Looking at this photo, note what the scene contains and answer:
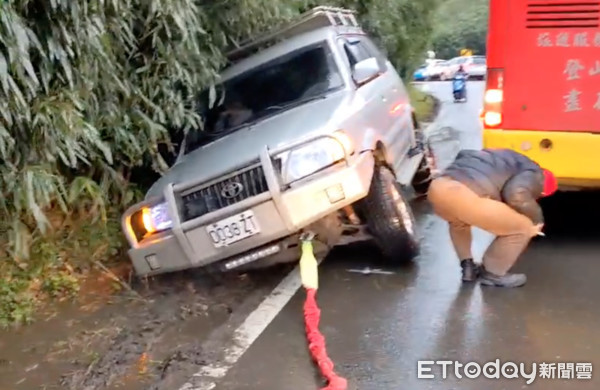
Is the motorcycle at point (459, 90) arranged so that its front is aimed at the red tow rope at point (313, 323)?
yes

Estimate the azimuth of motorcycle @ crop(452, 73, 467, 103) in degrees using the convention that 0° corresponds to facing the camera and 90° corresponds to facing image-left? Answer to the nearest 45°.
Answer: approximately 0°

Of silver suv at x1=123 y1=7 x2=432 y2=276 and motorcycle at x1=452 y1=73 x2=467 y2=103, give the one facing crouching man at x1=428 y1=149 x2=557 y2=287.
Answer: the motorcycle

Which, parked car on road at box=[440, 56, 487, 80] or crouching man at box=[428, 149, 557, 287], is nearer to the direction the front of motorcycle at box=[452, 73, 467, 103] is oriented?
the crouching man

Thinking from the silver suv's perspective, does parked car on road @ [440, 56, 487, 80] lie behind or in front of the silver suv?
behind

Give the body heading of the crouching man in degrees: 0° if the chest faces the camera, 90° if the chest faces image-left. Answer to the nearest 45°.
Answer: approximately 270°

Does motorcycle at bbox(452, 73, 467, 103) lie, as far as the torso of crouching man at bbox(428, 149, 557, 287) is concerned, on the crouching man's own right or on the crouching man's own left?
on the crouching man's own left
